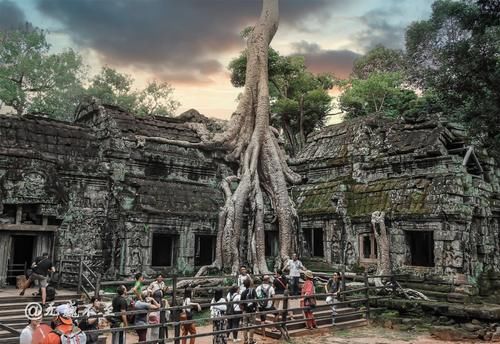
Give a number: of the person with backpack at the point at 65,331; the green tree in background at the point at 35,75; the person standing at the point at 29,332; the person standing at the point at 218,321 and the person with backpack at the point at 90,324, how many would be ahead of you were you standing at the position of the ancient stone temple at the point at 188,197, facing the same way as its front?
4

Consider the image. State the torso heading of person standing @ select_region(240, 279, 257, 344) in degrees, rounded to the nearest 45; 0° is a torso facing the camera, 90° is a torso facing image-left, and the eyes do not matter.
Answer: approximately 180°

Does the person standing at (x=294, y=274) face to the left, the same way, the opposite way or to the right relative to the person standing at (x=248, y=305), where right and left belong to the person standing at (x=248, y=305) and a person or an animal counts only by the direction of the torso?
the opposite way

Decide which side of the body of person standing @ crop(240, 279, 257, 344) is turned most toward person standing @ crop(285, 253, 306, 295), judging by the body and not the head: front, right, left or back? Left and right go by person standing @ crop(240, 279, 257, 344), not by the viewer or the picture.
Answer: front

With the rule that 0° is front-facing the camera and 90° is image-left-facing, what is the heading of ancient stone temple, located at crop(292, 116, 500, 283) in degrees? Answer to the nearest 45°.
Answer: approximately 0°

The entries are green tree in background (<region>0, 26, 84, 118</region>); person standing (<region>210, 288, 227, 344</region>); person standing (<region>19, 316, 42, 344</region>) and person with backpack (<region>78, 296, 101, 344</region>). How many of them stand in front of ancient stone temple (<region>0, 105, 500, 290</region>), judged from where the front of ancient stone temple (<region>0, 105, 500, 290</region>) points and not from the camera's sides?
3

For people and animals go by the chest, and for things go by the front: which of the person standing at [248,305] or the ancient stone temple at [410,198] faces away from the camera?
the person standing

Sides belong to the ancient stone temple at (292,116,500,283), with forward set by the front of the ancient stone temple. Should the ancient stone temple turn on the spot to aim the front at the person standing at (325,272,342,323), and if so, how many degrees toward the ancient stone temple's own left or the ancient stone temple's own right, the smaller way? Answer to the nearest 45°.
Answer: approximately 45° to the ancient stone temple's own right

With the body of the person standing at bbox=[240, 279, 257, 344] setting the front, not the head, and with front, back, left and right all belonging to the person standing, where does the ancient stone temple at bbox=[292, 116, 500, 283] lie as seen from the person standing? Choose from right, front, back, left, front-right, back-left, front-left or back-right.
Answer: front-right

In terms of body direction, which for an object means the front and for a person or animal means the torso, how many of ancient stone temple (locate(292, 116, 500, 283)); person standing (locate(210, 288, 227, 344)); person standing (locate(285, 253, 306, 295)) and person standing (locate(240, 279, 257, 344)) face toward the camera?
2

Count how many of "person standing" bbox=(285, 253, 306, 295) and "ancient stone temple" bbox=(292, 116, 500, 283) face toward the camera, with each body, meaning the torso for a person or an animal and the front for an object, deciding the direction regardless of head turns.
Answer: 2

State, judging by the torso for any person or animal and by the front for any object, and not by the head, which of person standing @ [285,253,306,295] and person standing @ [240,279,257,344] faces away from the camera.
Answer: person standing @ [240,279,257,344]

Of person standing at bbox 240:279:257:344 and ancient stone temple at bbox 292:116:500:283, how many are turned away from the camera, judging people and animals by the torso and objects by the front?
1
